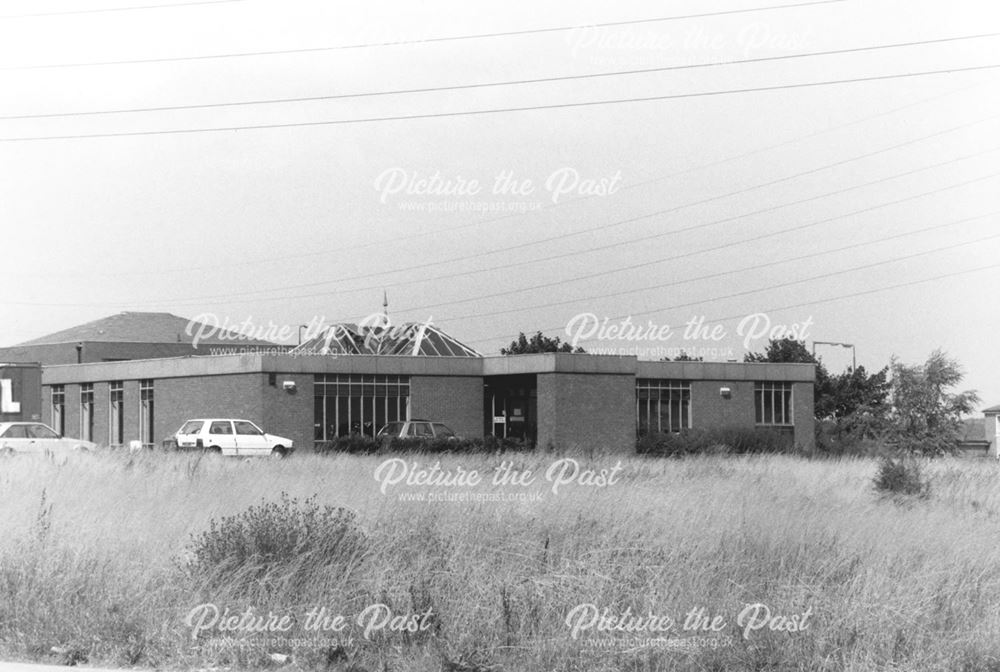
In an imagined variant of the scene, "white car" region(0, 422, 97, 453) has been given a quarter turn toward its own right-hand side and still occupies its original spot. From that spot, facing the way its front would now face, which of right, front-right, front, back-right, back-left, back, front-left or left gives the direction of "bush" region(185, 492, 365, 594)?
front

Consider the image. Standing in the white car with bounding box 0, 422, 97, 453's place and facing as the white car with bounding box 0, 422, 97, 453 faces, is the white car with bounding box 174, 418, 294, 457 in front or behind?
in front

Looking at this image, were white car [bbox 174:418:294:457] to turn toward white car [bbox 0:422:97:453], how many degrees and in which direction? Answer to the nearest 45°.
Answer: approximately 135° to its left

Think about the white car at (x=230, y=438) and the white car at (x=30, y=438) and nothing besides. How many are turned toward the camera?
0

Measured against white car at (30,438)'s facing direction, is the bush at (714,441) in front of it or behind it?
in front

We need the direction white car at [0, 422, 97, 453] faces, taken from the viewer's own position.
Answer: facing to the right of the viewer

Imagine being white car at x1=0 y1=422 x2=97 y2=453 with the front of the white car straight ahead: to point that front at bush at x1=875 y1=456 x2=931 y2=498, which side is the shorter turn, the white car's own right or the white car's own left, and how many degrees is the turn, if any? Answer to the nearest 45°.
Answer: approximately 45° to the white car's own right

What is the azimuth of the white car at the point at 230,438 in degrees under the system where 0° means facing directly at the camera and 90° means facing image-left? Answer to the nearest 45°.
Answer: approximately 225°
